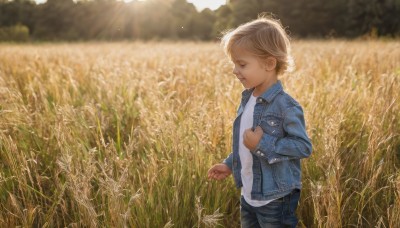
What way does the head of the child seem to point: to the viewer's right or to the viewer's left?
to the viewer's left

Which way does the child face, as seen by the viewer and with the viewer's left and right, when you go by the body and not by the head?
facing the viewer and to the left of the viewer
